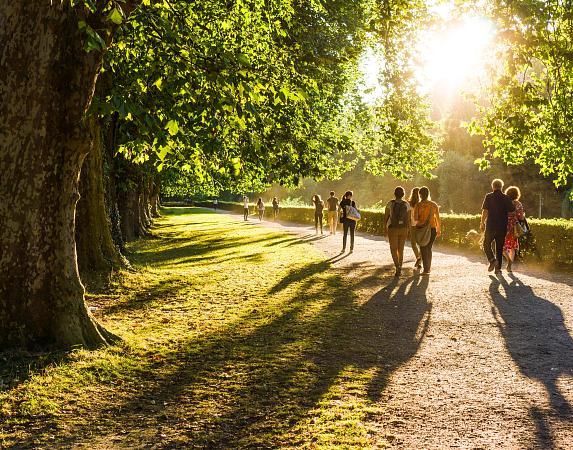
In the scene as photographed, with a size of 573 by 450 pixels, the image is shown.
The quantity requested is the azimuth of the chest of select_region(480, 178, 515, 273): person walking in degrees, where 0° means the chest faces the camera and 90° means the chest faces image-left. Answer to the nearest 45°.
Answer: approximately 180°

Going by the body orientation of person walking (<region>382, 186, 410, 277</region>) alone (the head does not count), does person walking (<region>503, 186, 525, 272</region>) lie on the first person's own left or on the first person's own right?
on the first person's own right

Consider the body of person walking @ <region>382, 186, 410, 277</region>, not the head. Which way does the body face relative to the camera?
away from the camera

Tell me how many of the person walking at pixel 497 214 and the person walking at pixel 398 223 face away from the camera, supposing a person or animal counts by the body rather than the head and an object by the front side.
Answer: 2

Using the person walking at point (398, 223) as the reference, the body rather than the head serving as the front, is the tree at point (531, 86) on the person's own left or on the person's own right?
on the person's own right

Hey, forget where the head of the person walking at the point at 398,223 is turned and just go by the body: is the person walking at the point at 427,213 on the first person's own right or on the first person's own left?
on the first person's own right

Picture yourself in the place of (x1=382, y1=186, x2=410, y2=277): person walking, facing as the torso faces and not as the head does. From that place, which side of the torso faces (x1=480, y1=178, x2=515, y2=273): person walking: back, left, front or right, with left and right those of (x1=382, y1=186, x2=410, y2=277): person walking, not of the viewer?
right

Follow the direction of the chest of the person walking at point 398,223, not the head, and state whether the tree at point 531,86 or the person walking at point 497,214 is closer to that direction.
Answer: the tree
